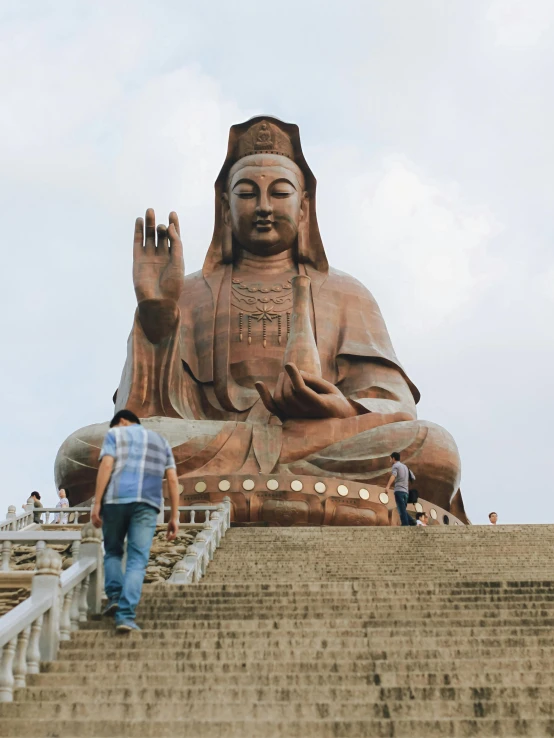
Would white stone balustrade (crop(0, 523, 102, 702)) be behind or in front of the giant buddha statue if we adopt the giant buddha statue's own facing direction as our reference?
in front

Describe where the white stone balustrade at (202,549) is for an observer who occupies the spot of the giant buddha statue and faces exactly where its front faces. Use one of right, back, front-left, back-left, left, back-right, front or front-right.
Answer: front

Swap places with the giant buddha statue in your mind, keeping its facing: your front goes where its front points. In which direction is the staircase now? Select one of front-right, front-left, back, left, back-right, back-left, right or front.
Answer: front

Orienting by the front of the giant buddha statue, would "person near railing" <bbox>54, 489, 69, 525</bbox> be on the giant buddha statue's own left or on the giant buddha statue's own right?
on the giant buddha statue's own right

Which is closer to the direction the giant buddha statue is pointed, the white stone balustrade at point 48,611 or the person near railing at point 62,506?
the white stone balustrade

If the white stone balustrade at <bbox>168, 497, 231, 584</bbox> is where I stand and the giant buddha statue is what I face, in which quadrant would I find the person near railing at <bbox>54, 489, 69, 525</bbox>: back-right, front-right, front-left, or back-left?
front-left

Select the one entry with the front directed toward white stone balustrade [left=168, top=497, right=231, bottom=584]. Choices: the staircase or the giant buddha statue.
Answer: the giant buddha statue

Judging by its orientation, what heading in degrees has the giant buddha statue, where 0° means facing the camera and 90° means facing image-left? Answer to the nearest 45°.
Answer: approximately 0°

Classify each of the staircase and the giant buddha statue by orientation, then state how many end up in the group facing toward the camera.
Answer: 2

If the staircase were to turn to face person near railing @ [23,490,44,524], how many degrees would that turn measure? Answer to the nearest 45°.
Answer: approximately 180°

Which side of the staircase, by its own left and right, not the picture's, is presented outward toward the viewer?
front

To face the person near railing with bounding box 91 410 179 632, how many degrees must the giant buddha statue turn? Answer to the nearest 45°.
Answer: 0° — it already faces them

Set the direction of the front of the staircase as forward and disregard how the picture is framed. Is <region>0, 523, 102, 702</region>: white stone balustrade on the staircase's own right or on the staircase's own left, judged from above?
on the staircase's own right

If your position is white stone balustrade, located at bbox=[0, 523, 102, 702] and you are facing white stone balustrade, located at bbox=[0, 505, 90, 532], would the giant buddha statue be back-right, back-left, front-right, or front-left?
front-right

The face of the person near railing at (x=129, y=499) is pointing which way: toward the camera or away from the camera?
away from the camera

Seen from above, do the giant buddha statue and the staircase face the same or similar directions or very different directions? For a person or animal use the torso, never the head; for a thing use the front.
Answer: same or similar directions
